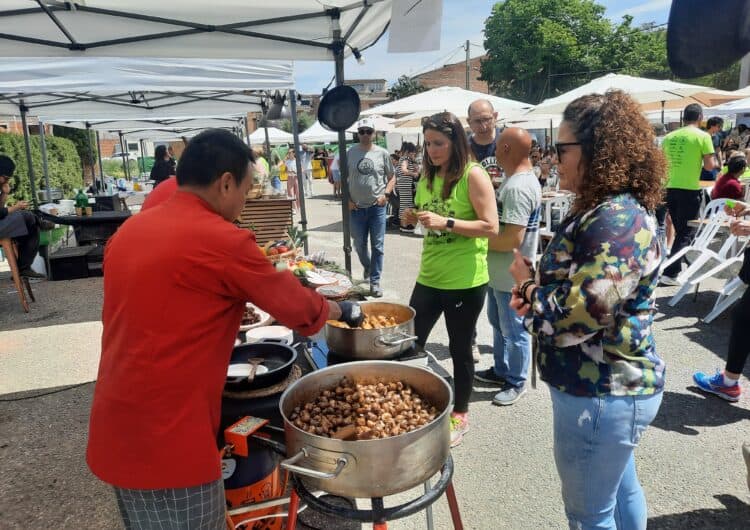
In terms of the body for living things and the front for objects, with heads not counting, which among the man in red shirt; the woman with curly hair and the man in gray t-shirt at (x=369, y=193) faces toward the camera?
the man in gray t-shirt

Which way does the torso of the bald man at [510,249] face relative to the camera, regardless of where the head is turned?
to the viewer's left

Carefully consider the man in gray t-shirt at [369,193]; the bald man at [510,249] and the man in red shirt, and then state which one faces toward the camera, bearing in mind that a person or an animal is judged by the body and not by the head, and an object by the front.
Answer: the man in gray t-shirt

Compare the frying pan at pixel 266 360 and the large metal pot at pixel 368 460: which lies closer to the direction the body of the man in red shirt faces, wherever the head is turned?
the frying pan

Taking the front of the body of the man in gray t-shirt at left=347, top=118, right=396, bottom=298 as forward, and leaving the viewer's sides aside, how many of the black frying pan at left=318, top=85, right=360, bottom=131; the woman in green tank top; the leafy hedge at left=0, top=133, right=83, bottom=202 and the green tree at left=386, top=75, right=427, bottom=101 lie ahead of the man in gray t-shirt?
2

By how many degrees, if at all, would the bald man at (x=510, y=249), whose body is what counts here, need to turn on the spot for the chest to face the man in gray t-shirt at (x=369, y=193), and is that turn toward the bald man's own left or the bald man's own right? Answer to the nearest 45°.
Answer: approximately 45° to the bald man's own right

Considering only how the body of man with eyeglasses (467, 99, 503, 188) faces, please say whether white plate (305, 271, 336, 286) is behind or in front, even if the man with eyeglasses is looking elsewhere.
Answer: in front

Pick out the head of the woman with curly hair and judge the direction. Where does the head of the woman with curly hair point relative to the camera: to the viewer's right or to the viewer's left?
to the viewer's left

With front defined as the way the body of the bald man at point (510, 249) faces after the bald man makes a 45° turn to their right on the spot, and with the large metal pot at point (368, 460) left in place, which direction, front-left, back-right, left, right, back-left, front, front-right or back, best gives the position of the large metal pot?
back-left

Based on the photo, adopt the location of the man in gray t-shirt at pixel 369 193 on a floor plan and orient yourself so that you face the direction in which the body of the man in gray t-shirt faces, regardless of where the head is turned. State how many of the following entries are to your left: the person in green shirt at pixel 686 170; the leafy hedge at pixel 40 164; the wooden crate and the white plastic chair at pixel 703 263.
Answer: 2

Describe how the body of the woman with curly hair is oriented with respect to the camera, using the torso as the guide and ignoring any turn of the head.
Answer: to the viewer's left

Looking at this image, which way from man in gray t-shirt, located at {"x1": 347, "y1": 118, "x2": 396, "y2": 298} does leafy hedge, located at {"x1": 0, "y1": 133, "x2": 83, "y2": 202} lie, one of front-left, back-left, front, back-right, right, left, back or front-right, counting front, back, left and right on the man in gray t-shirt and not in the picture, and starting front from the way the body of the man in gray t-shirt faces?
back-right

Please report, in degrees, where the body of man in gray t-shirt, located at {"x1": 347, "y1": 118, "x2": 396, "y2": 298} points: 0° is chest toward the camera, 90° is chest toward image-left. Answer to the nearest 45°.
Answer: approximately 0°

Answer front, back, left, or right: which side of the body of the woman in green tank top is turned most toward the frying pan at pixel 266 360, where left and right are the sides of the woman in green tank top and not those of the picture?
front

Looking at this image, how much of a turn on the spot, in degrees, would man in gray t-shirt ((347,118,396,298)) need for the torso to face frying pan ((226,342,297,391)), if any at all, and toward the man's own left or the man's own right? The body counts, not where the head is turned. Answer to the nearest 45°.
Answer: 0° — they already face it

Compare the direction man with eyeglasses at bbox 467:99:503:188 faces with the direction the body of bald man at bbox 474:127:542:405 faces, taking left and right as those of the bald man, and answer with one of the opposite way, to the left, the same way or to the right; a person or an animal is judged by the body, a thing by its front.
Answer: to the left

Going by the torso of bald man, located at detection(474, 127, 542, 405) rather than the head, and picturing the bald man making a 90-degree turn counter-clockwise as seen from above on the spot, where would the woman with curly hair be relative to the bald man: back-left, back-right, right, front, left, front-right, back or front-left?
front
